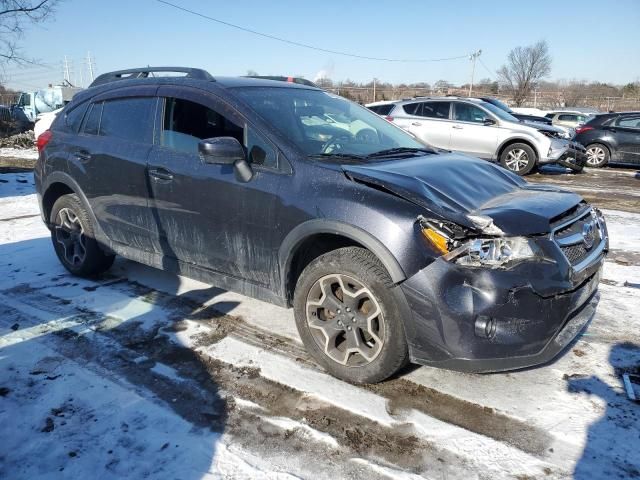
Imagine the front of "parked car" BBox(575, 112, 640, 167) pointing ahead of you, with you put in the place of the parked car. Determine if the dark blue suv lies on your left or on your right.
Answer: on your right

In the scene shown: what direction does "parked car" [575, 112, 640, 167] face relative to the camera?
to the viewer's right

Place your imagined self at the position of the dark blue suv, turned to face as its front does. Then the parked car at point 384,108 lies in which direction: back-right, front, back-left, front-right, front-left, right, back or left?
back-left

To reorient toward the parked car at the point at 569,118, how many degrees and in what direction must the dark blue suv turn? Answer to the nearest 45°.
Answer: approximately 90° to its left

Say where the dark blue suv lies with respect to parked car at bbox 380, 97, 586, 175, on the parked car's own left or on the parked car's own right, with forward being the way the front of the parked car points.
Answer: on the parked car's own right

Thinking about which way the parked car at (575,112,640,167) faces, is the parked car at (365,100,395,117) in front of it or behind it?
behind

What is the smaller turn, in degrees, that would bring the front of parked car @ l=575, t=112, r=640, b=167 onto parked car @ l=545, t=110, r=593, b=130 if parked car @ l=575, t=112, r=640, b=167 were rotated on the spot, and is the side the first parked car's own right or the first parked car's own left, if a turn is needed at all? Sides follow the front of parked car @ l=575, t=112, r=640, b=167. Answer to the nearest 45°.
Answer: approximately 90° to the first parked car's own left

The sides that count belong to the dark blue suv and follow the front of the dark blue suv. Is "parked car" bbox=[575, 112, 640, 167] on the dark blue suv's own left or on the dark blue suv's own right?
on the dark blue suv's own left

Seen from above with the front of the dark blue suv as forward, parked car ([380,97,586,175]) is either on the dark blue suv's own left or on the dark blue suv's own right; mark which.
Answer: on the dark blue suv's own left
